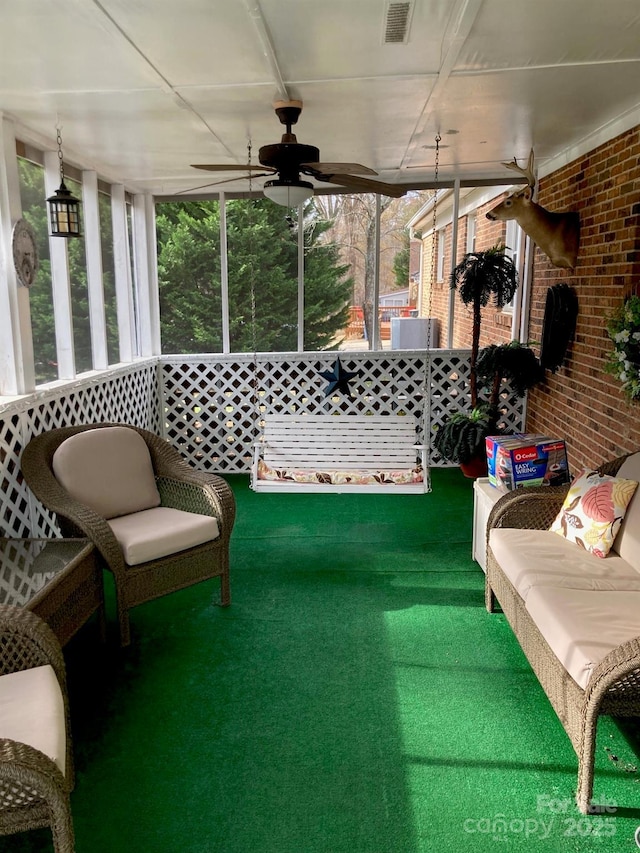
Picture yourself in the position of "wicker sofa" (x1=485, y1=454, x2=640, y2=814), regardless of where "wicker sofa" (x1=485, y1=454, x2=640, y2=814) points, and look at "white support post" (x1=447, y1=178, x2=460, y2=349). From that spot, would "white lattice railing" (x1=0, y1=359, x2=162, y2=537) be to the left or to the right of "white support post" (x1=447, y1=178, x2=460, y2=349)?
left

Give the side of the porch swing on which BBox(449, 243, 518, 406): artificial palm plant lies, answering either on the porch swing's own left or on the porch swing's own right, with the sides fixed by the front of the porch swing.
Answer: on the porch swing's own left

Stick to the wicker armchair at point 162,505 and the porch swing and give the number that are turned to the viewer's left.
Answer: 0

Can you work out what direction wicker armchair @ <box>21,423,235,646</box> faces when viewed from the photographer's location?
facing the viewer and to the right of the viewer

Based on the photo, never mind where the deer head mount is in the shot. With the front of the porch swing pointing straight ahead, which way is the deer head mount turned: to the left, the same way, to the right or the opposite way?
to the right

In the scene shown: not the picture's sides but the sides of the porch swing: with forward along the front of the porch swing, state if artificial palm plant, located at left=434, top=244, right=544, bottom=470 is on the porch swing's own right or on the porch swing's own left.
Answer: on the porch swing's own left

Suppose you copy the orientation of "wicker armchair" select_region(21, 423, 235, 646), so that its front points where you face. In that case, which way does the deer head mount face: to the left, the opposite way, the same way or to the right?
the opposite way

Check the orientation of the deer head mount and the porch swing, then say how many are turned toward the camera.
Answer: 1

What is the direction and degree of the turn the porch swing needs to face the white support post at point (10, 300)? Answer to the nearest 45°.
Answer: approximately 45° to its right

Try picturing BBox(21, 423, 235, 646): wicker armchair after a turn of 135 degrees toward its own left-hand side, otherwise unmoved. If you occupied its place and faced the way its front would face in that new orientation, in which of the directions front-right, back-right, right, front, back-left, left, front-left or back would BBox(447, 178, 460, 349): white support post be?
front-right

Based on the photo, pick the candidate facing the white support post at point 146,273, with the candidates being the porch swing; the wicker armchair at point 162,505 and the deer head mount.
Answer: the deer head mount

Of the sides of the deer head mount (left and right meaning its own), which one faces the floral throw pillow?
left

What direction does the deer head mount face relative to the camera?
to the viewer's left

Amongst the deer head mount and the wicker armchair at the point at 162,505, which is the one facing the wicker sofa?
the wicker armchair
